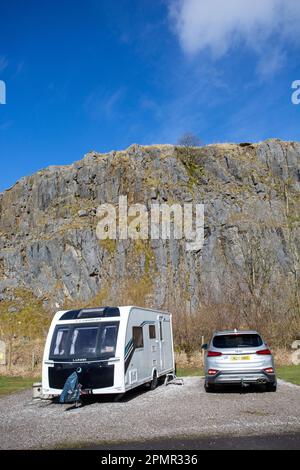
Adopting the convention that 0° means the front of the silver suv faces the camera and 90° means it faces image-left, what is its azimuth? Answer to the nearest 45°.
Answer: approximately 180°

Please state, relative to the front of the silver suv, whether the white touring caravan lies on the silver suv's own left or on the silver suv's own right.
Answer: on the silver suv's own left
